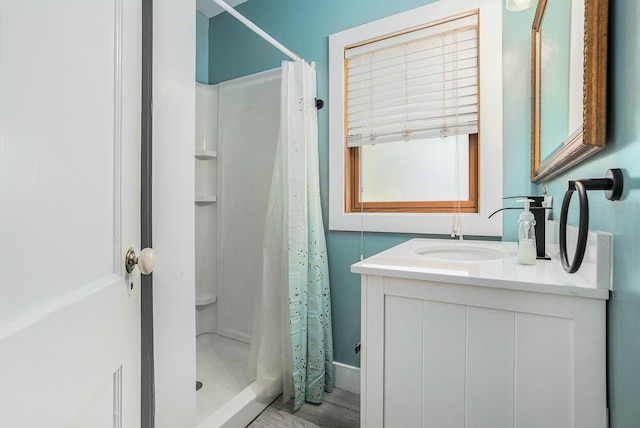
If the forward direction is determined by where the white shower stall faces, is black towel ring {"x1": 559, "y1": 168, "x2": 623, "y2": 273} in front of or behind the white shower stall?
in front

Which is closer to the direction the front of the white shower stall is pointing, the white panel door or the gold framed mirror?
the gold framed mirror

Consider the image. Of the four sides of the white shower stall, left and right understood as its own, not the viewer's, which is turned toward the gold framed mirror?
front

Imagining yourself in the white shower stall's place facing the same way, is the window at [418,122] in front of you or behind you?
in front

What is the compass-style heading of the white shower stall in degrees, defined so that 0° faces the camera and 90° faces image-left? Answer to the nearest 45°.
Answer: approximately 315°

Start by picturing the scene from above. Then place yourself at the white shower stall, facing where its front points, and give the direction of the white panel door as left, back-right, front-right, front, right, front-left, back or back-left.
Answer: front-right
